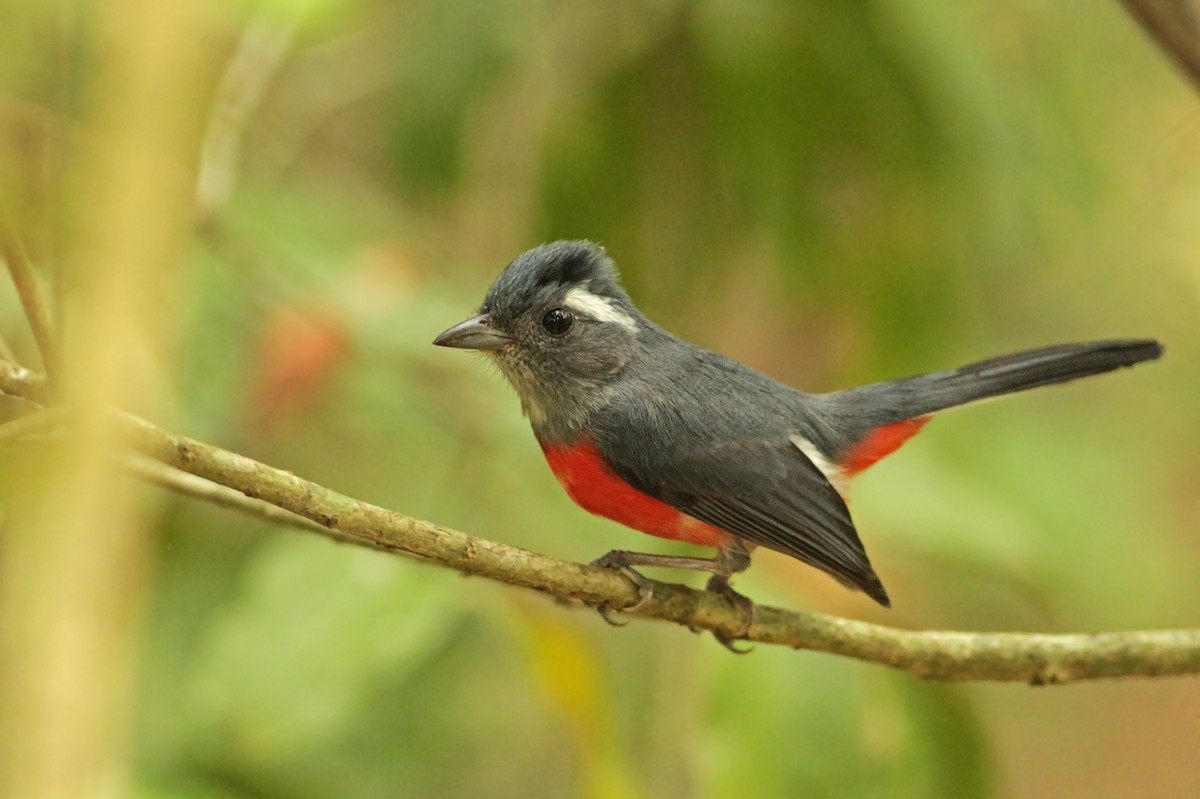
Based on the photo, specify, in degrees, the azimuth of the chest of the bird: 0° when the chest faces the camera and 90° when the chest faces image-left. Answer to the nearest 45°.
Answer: approximately 90°

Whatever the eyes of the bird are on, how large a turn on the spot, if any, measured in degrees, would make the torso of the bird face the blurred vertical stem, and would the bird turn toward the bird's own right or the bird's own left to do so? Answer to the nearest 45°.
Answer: approximately 90° to the bird's own left
